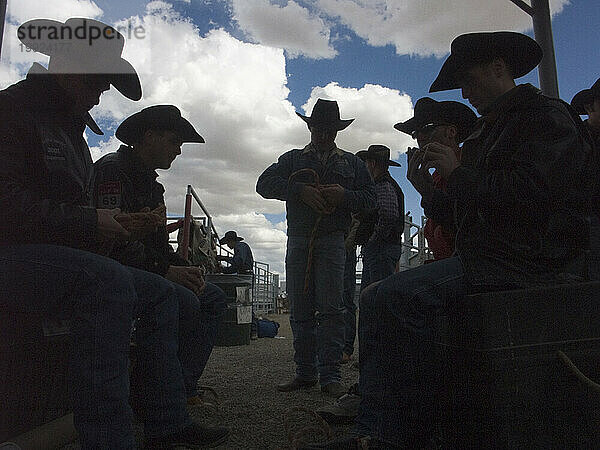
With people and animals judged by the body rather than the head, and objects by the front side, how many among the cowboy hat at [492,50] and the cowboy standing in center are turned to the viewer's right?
0

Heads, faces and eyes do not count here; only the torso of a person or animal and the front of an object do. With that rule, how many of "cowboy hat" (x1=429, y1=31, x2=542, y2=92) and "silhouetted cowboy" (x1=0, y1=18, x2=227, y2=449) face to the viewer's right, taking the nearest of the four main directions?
1

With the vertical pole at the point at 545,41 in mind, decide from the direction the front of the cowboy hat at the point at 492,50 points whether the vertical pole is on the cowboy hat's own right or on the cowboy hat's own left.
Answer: on the cowboy hat's own right

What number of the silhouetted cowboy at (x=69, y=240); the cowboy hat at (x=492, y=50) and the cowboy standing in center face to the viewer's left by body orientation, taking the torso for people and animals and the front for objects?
1

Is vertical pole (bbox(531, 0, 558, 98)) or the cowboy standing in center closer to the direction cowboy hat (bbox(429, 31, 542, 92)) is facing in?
the cowboy standing in center

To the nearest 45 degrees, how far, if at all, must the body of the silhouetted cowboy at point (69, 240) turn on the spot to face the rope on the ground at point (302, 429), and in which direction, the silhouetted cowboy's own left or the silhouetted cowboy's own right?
approximately 45° to the silhouetted cowboy's own left

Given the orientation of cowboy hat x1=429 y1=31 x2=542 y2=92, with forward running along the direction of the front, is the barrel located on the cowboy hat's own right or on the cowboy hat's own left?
on the cowboy hat's own right

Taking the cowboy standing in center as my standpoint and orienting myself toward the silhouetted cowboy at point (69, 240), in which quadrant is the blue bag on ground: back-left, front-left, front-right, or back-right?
back-right

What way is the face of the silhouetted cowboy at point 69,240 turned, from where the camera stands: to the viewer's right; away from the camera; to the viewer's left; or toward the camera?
to the viewer's right

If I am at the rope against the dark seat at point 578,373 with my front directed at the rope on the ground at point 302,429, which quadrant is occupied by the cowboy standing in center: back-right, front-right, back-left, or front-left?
front-right

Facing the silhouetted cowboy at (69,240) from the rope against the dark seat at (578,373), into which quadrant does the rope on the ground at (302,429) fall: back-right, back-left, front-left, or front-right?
front-right

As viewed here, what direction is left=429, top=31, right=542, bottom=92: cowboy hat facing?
to the viewer's left

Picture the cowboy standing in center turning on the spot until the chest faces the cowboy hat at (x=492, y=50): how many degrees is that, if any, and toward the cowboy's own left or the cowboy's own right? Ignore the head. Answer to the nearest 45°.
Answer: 0° — they already face it

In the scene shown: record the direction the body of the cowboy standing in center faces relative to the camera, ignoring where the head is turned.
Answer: toward the camera

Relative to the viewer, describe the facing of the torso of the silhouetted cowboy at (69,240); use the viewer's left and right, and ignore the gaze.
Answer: facing to the right of the viewer

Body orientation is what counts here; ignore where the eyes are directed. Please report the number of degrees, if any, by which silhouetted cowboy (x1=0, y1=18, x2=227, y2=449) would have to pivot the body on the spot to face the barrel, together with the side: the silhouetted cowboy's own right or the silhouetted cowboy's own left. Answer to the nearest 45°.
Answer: approximately 90° to the silhouetted cowboy's own left

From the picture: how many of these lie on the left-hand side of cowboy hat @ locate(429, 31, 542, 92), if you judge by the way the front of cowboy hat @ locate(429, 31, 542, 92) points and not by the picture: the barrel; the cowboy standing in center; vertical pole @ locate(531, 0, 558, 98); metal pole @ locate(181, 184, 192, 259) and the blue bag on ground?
0
